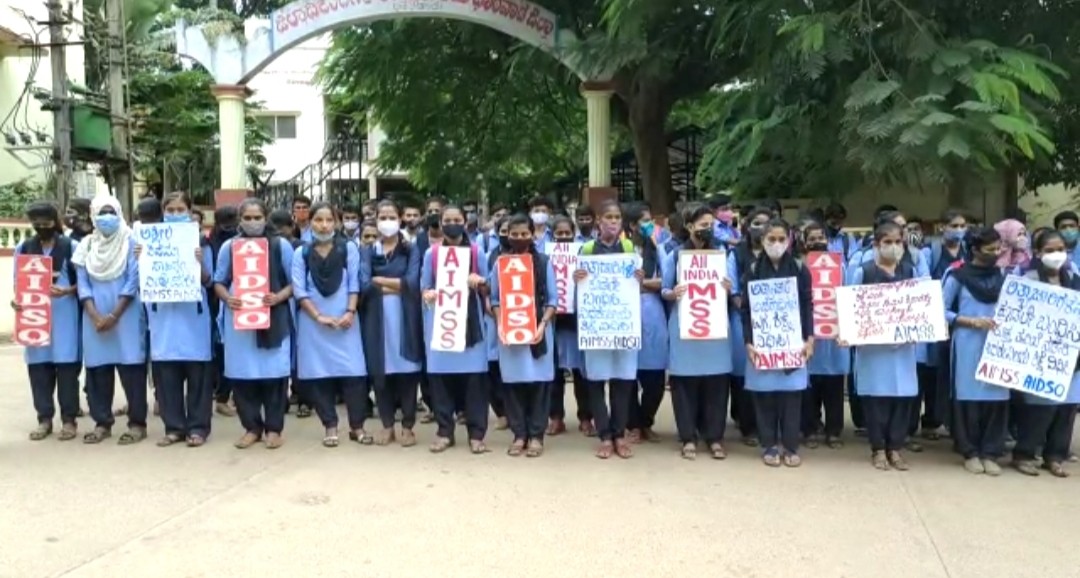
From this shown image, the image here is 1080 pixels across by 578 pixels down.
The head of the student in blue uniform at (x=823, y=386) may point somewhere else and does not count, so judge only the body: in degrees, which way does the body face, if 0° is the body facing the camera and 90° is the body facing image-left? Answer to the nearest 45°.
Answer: approximately 0°

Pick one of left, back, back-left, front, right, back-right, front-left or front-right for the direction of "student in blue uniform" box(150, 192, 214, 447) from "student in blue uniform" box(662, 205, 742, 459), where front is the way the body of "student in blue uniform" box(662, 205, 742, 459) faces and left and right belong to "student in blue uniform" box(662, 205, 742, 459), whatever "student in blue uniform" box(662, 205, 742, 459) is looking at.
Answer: right

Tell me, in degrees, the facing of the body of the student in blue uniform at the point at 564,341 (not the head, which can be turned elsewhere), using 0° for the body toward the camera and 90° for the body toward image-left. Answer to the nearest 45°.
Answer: approximately 0°

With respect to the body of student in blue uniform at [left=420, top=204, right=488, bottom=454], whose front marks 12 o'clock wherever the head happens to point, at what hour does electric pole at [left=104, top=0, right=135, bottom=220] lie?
The electric pole is roughly at 5 o'clock from the student in blue uniform.

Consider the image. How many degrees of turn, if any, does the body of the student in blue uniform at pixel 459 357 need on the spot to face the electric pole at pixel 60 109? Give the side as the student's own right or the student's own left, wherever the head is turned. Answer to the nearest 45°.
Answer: approximately 135° to the student's own right

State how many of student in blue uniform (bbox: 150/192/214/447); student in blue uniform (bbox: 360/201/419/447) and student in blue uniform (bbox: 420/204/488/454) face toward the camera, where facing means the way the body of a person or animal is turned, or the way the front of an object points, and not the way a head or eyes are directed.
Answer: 3

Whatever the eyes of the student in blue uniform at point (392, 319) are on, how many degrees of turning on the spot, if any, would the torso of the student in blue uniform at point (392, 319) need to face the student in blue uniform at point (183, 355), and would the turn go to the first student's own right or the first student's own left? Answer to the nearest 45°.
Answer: approximately 90° to the first student's own right

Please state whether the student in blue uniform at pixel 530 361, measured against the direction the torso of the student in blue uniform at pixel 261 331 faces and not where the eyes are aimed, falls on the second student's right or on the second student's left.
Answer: on the second student's left
